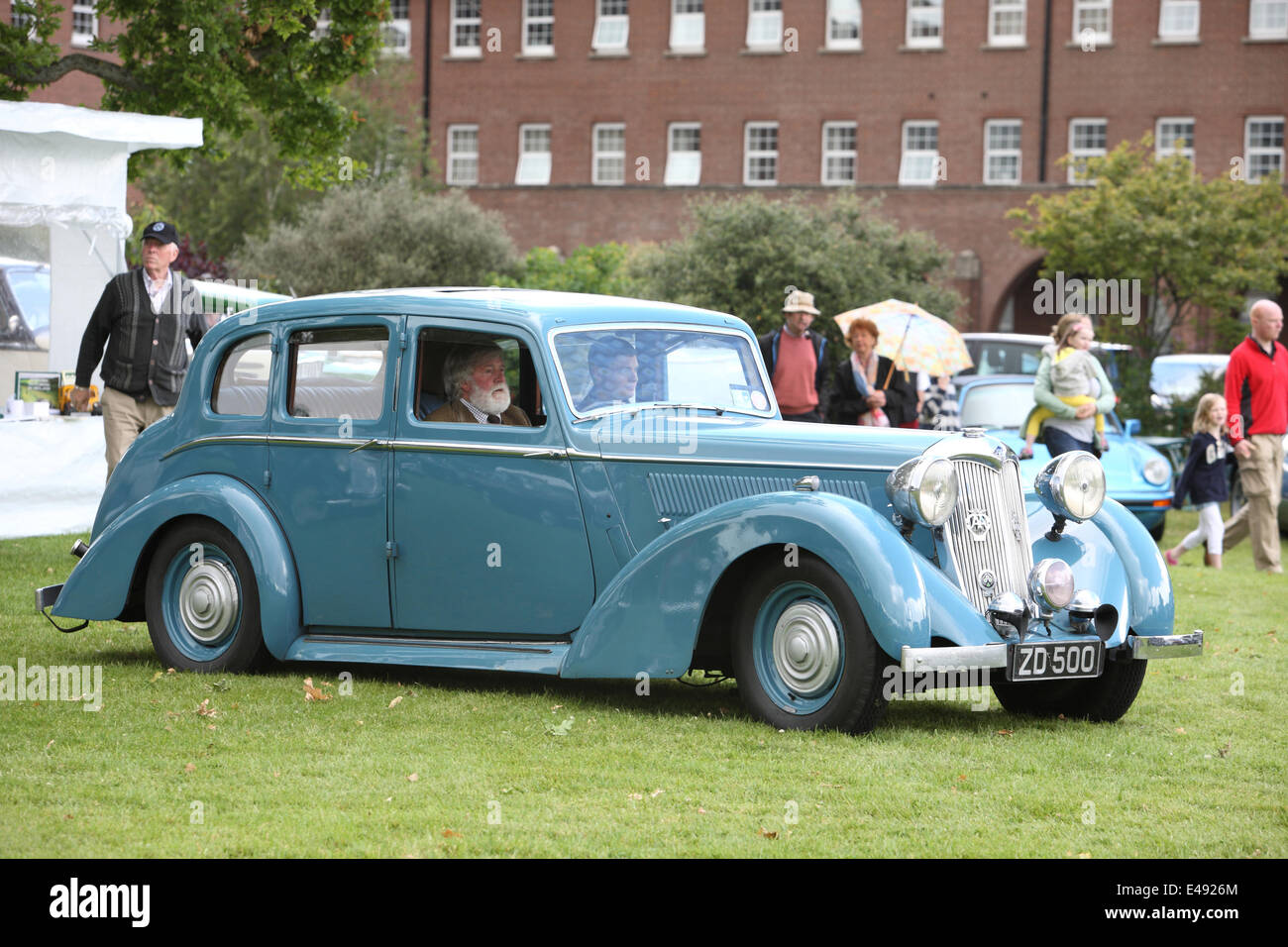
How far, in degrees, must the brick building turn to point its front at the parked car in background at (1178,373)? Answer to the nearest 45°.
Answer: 0° — it already faces it

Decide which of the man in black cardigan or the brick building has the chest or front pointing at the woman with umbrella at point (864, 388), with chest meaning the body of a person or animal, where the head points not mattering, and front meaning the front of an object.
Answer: the brick building

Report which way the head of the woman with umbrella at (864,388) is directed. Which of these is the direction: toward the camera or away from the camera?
toward the camera

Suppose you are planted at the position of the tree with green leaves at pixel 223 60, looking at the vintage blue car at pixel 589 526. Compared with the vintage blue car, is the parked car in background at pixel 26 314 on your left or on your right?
right

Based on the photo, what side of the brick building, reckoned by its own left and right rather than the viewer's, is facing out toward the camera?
front

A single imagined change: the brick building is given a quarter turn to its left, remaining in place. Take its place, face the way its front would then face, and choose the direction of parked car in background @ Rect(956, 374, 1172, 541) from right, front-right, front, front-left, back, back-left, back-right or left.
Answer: right

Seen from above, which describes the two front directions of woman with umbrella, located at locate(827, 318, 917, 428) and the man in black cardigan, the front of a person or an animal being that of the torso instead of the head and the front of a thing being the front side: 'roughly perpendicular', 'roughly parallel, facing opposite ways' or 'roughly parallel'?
roughly parallel

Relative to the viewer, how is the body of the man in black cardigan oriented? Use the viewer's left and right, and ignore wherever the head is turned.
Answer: facing the viewer

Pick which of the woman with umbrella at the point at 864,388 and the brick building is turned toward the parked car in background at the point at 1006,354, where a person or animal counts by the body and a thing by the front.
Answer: the brick building

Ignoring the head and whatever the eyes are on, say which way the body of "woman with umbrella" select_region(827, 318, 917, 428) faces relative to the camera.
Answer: toward the camera

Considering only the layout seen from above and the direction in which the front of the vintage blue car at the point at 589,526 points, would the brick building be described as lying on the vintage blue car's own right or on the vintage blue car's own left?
on the vintage blue car's own left

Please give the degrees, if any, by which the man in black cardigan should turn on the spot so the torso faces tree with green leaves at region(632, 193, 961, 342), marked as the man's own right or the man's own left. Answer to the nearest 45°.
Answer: approximately 135° to the man's own left

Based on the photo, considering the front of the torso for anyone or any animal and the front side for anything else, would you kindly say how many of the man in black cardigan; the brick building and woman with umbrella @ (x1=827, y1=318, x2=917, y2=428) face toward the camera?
3

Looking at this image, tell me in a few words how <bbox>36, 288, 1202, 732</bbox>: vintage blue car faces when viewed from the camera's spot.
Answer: facing the viewer and to the right of the viewer

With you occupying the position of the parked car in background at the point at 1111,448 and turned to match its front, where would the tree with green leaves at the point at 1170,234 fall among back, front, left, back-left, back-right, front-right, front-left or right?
back-left

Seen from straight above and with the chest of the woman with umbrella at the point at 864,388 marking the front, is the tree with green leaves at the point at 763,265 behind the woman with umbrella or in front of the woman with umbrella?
behind

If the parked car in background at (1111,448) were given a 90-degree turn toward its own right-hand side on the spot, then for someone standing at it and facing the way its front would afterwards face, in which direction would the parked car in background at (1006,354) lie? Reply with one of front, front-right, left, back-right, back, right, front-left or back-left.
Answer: back-right
